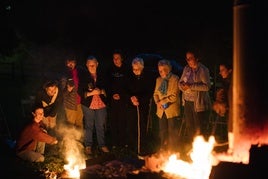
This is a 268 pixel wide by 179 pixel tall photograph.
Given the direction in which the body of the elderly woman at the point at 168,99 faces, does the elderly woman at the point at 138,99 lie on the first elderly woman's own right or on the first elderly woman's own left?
on the first elderly woman's own right

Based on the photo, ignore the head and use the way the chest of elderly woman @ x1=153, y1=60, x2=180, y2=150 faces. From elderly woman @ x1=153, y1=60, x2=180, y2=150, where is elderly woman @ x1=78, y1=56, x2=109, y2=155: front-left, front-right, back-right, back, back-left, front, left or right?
front-right

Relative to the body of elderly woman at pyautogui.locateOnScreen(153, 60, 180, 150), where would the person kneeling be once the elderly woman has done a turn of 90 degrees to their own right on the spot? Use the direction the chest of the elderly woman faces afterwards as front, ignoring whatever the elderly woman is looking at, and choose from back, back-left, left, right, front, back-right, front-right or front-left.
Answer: front-left

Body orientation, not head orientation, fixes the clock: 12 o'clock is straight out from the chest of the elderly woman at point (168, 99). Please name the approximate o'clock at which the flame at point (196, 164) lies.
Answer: The flame is roughly at 10 o'clock from the elderly woman.

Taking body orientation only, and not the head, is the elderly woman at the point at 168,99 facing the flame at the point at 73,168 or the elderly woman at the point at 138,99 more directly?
the flame

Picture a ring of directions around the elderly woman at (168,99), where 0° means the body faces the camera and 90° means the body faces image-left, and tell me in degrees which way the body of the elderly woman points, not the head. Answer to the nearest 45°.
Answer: approximately 45°

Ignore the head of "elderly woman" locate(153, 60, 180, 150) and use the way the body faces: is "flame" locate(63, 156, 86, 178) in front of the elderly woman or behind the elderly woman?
in front

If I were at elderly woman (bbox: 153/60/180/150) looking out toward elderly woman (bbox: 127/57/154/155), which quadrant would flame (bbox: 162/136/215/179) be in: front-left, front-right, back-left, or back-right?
back-left
